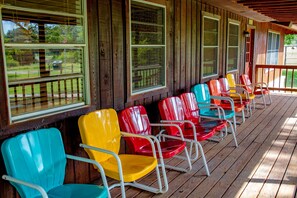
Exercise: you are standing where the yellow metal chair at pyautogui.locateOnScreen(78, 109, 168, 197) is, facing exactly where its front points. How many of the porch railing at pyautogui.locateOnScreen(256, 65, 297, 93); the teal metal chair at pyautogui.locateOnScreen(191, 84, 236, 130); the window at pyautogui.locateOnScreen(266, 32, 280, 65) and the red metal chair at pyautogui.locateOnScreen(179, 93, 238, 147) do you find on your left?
4

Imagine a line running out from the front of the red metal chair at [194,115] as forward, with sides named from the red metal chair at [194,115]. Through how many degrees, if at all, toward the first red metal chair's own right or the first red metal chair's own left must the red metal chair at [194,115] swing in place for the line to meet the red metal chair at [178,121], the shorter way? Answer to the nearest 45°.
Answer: approximately 45° to the first red metal chair's own right

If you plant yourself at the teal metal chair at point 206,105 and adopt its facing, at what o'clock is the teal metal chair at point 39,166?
the teal metal chair at point 39,166 is roughly at 2 o'clock from the teal metal chair at point 206,105.

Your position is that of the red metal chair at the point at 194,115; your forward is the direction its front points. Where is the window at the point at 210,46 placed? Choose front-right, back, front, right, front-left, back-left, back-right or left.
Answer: back-left

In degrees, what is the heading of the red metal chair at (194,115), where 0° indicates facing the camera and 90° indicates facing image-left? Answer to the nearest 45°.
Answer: approximately 315°

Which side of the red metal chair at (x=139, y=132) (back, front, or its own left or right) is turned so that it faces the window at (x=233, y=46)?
left

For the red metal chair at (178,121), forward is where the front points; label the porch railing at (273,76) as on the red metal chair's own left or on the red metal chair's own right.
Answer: on the red metal chair's own left

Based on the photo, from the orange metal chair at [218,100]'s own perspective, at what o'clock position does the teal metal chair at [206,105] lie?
The teal metal chair is roughly at 2 o'clock from the orange metal chair.

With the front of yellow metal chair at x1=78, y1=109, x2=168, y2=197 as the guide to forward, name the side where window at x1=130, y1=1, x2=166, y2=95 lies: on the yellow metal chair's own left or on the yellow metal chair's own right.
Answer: on the yellow metal chair's own left

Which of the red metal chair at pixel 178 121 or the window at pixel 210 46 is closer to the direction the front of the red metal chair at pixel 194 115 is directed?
the red metal chair

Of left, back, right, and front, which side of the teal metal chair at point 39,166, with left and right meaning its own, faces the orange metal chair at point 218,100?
left

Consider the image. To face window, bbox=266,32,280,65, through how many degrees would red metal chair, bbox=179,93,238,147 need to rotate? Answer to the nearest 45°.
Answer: approximately 135° to its left
